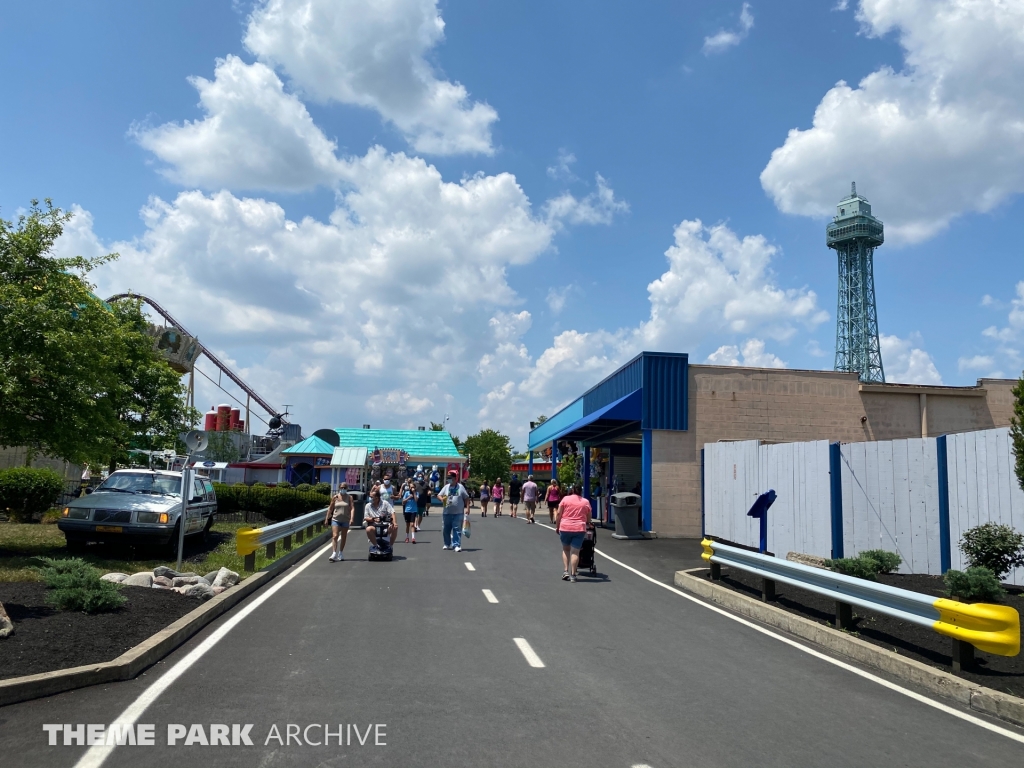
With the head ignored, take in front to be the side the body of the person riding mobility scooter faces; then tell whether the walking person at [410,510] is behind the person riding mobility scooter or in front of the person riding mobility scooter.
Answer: behind

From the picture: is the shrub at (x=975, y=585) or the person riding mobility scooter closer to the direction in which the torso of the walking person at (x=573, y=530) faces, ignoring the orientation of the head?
the person riding mobility scooter

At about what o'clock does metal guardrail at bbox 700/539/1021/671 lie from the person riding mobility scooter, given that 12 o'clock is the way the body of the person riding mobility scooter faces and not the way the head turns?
The metal guardrail is roughly at 11 o'clock from the person riding mobility scooter.

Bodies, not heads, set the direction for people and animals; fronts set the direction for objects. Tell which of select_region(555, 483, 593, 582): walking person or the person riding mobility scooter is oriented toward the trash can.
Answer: the walking person

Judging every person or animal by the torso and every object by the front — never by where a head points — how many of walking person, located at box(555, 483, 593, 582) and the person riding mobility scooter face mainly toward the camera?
1

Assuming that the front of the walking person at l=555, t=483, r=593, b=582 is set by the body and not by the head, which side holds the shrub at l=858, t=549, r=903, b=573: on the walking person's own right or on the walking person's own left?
on the walking person's own right

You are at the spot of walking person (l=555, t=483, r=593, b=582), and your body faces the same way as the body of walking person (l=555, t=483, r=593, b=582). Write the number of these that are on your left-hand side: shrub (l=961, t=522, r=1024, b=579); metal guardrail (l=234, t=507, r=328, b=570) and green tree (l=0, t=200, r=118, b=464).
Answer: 2

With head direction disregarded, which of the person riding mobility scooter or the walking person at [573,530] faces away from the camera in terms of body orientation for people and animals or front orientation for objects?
the walking person

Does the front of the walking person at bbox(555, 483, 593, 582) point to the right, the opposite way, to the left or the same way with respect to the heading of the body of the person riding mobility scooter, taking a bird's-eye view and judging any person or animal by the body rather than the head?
the opposite way

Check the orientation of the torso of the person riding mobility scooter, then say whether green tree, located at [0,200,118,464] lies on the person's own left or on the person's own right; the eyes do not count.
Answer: on the person's own right

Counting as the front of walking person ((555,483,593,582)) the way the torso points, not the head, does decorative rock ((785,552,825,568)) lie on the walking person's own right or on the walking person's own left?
on the walking person's own right

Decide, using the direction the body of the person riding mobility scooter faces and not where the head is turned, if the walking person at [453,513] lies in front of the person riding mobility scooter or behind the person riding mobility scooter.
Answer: behind

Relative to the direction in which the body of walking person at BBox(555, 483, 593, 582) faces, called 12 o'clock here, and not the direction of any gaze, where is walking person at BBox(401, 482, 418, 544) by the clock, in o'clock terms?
walking person at BBox(401, 482, 418, 544) is roughly at 11 o'clock from walking person at BBox(555, 483, 593, 582).

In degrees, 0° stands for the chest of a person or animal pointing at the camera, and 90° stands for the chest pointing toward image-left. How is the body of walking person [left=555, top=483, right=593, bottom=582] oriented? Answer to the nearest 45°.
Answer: approximately 180°
